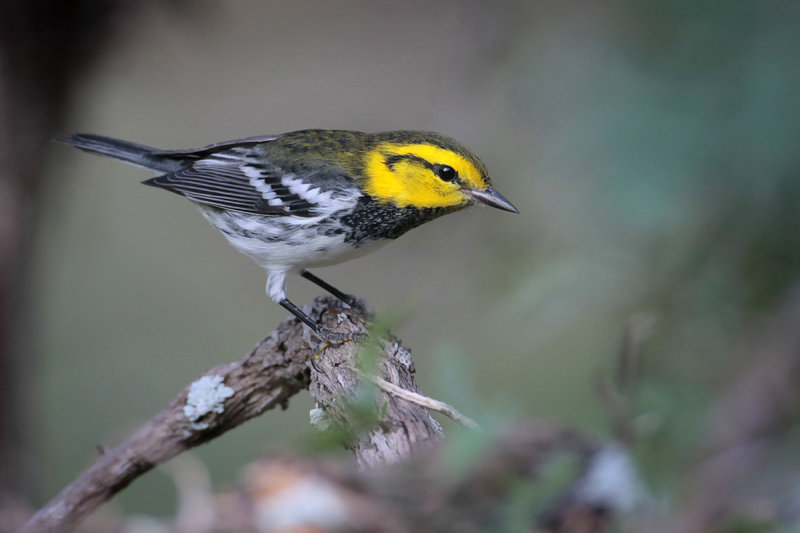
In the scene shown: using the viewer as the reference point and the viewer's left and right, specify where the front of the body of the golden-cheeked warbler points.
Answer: facing to the right of the viewer
